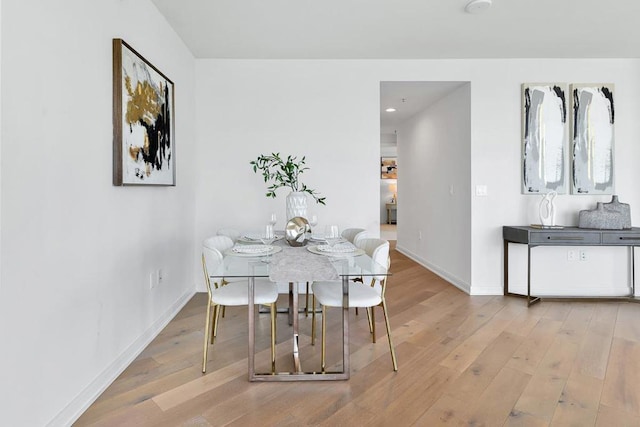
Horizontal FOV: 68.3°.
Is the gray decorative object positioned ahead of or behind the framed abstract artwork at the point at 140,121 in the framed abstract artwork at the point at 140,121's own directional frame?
ahead

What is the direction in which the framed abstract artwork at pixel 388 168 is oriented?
toward the camera

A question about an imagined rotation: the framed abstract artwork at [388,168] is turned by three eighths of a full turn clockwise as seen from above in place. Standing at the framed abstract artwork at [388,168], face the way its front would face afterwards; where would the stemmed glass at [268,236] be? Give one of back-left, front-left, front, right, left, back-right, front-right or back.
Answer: back-left

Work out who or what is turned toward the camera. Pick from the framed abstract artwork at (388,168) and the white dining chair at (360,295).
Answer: the framed abstract artwork

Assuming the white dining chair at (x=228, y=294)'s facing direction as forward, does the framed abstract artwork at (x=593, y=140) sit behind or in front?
in front

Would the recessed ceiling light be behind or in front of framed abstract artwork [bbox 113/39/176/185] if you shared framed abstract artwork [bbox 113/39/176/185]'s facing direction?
in front

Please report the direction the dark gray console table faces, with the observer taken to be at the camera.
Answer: facing the viewer and to the right of the viewer
